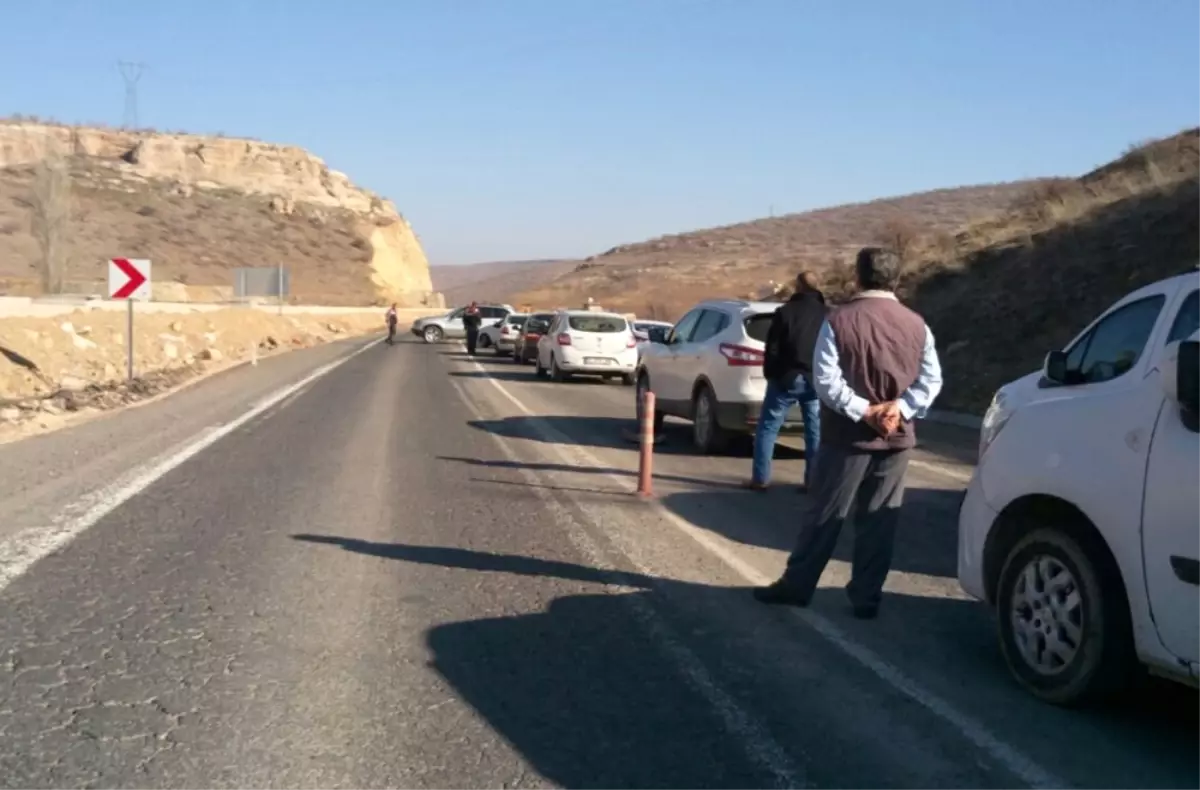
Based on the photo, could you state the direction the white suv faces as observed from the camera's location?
facing away from the viewer and to the left of the viewer

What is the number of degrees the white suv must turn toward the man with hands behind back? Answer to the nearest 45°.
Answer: approximately 135° to its left

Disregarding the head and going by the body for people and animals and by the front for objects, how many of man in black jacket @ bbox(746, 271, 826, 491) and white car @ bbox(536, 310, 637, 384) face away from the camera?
2

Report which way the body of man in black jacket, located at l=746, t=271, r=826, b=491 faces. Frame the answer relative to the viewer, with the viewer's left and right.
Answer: facing away from the viewer

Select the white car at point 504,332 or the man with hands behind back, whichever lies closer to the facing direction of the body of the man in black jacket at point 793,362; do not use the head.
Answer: the white car

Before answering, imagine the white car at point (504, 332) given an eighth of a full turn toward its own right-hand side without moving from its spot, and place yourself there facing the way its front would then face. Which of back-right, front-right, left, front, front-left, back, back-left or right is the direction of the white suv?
back

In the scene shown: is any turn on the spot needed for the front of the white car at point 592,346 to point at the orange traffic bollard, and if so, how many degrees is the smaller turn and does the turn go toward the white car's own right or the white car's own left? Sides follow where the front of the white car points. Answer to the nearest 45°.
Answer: approximately 180°

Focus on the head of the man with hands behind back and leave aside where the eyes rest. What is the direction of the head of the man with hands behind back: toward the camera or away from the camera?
away from the camera

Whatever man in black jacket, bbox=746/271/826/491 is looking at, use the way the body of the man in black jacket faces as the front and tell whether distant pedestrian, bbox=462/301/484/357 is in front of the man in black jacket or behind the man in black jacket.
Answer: in front

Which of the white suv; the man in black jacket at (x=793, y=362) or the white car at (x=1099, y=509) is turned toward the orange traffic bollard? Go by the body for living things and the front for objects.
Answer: the white car

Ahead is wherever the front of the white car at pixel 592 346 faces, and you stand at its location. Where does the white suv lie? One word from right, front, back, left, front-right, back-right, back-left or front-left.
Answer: back

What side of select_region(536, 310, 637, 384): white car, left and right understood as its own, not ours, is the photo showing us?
back

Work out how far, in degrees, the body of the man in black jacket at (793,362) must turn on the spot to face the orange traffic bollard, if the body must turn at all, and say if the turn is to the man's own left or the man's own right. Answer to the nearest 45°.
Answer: approximately 90° to the man's own left

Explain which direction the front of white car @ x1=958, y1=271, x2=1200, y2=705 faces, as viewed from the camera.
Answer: facing away from the viewer and to the left of the viewer

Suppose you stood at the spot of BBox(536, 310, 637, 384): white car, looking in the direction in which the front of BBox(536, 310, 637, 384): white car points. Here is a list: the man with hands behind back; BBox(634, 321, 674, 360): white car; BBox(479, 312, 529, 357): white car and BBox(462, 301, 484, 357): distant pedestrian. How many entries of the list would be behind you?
1

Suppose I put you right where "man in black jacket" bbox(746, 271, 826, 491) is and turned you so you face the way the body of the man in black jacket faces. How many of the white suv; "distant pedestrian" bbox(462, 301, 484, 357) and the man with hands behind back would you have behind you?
1
